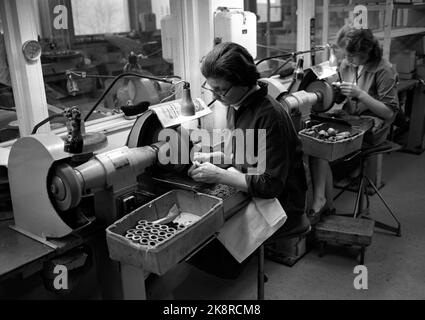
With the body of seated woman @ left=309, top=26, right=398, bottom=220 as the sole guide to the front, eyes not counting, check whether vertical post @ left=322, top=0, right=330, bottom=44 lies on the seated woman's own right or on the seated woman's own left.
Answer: on the seated woman's own right

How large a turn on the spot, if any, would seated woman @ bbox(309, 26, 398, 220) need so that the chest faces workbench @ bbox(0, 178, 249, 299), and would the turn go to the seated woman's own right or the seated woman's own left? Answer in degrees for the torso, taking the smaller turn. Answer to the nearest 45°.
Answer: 0° — they already face it

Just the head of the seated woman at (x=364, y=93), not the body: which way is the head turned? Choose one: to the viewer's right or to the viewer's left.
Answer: to the viewer's left

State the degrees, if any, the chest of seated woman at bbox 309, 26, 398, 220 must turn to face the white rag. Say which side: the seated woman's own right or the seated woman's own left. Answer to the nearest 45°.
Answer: approximately 45° to the seated woman's own left

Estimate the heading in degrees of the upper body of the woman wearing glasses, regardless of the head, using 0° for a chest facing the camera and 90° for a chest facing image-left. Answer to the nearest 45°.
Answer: approximately 90°

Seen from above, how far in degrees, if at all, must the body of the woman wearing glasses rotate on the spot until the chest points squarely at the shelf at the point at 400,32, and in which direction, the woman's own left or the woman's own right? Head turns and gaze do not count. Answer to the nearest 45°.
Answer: approximately 135° to the woman's own right

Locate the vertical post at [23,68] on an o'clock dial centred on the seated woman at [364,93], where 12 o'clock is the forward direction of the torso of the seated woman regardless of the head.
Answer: The vertical post is roughly at 12 o'clock from the seated woman.

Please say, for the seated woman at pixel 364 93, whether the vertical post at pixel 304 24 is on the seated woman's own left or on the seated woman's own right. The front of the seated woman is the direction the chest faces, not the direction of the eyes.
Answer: on the seated woman's own right

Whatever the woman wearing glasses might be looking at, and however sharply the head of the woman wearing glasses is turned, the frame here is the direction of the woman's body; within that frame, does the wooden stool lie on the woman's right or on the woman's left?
on the woman's right

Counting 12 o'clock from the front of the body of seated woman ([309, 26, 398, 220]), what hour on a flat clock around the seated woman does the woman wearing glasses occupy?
The woman wearing glasses is roughly at 11 o'clock from the seated woman.

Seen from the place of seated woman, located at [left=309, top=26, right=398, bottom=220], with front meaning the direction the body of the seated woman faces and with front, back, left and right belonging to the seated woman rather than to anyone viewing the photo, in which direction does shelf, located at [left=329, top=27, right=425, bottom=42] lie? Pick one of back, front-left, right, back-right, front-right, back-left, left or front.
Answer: back-right

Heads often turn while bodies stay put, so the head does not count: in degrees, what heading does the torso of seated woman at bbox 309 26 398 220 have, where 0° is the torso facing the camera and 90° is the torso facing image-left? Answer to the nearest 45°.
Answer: approximately 45°
